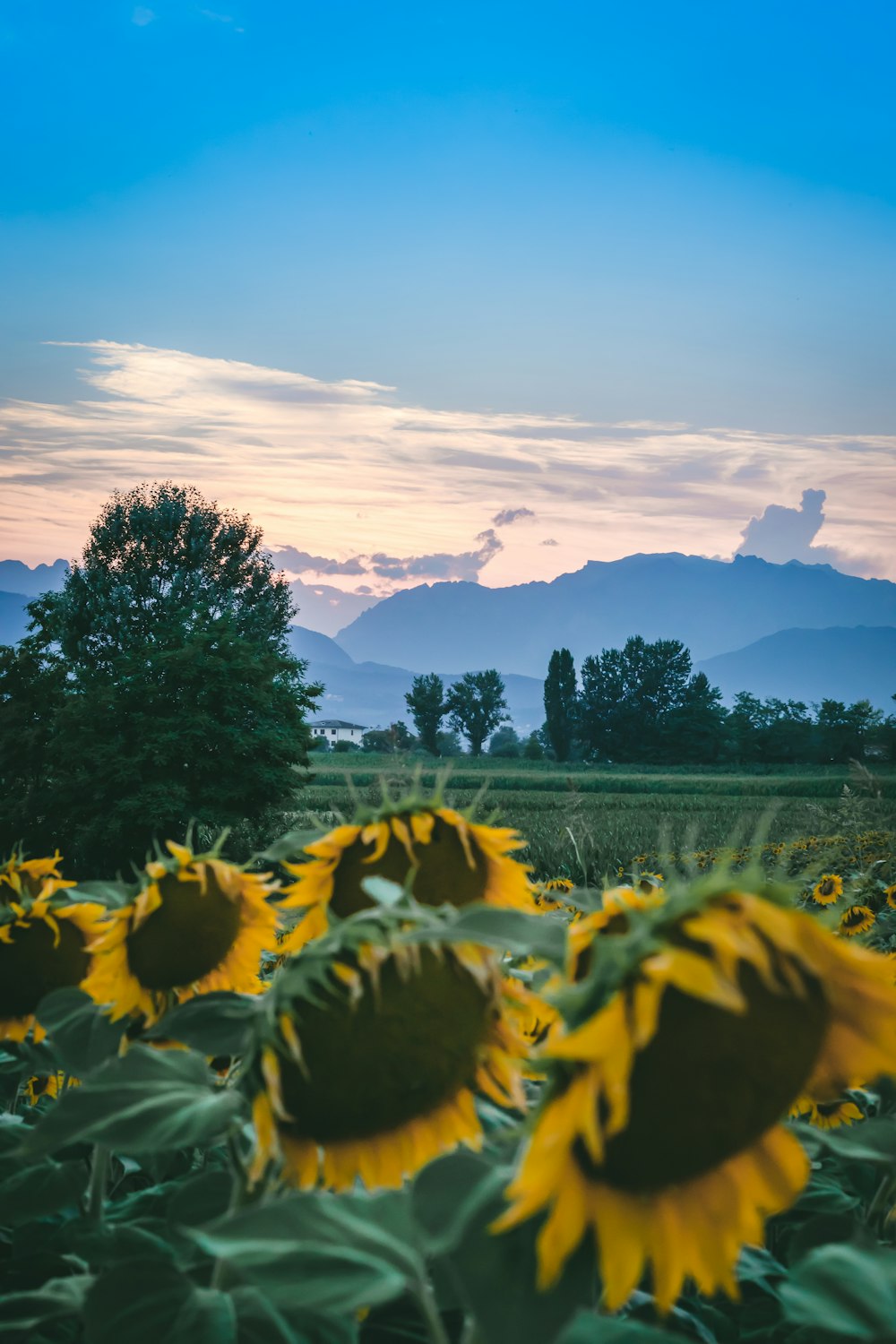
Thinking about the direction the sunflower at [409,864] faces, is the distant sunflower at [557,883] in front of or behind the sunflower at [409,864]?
behind

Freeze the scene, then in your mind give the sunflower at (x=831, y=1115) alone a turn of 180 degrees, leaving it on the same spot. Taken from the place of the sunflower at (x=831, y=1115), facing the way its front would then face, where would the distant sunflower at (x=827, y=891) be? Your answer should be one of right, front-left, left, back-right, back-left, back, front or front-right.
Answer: front

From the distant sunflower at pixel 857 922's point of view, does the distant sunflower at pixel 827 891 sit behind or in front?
behind

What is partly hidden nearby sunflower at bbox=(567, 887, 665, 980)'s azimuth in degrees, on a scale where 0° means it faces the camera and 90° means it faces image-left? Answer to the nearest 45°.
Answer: approximately 0°

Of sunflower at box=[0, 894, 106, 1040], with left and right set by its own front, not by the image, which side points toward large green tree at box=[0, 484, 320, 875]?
back

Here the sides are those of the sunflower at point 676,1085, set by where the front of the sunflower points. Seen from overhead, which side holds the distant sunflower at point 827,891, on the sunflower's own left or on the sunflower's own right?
on the sunflower's own left
